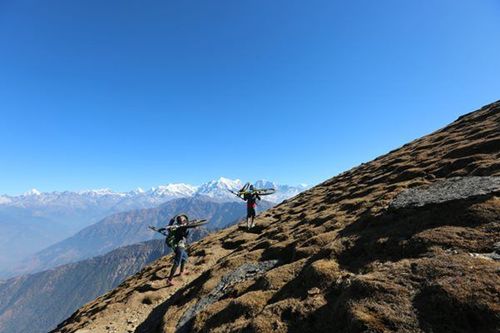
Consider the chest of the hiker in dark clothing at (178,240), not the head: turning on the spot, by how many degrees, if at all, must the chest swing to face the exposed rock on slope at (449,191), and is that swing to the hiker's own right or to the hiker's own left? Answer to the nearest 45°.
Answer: approximately 90° to the hiker's own right

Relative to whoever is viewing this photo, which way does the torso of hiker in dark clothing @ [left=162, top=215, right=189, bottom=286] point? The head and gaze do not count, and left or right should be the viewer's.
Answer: facing away from the viewer and to the right of the viewer

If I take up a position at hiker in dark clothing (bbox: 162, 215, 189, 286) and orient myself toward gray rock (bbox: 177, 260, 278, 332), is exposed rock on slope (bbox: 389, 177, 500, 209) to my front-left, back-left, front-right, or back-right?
front-left

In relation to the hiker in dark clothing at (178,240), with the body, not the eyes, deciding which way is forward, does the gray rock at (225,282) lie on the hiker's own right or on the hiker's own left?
on the hiker's own right
